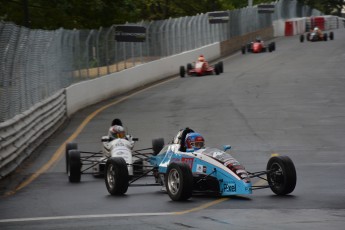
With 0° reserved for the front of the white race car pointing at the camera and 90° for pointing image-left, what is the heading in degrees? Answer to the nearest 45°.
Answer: approximately 0°

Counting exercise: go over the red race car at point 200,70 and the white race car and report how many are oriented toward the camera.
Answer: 2
